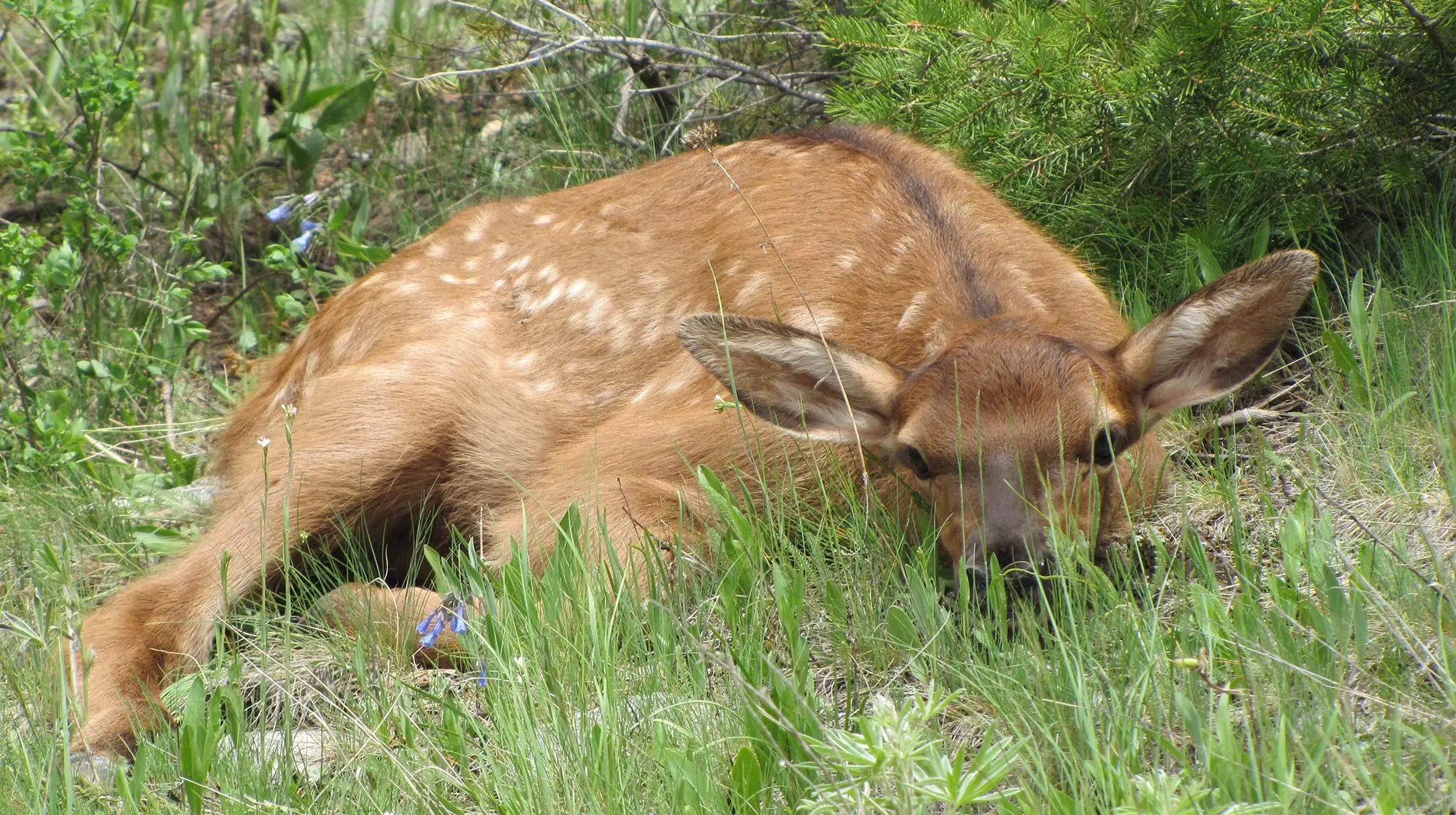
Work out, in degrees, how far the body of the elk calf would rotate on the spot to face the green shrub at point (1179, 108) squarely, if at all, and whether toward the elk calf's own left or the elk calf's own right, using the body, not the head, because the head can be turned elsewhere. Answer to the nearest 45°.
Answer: approximately 45° to the elk calf's own left

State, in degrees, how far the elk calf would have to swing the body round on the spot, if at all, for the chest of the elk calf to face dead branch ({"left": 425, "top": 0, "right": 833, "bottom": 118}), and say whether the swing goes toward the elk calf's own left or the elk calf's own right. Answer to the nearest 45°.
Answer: approximately 135° to the elk calf's own left

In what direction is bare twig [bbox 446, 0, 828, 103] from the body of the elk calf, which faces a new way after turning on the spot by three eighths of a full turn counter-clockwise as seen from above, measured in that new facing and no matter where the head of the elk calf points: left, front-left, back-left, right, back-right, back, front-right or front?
front

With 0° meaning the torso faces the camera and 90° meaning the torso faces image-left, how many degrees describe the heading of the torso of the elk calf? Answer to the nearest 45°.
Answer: approximately 315°

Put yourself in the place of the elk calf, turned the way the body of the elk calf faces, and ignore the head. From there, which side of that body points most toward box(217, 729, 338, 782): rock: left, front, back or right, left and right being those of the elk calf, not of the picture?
right
